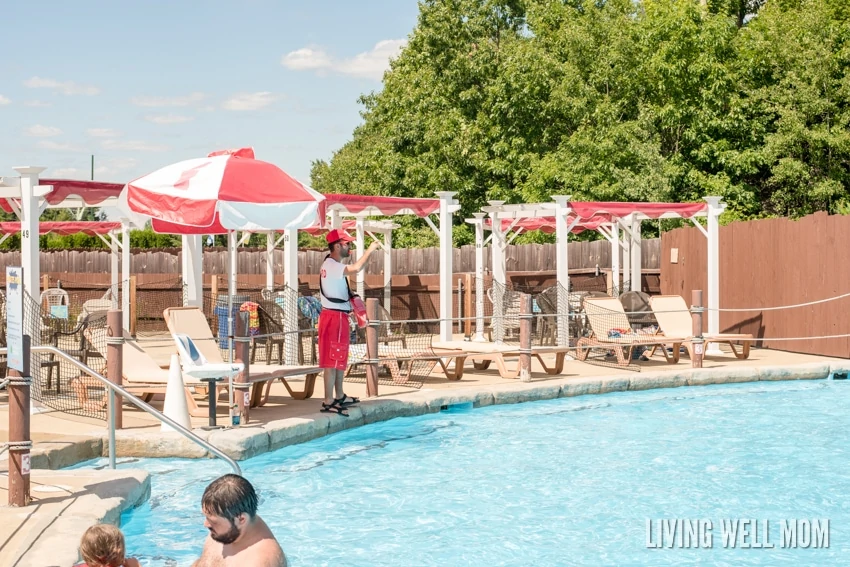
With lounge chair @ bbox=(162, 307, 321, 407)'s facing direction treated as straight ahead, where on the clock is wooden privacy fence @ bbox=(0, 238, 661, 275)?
The wooden privacy fence is roughly at 8 o'clock from the lounge chair.

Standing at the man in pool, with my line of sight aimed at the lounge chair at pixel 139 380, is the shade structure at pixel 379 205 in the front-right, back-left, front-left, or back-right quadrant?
front-right

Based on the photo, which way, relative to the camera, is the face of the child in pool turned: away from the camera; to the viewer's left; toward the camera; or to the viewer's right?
away from the camera

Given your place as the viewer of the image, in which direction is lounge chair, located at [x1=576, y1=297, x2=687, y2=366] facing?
facing the viewer and to the right of the viewer

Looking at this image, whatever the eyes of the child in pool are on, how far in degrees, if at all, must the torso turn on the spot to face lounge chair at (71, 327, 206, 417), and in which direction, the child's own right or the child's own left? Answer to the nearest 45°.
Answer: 0° — they already face it

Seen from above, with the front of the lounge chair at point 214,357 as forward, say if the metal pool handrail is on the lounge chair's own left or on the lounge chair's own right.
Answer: on the lounge chair's own right

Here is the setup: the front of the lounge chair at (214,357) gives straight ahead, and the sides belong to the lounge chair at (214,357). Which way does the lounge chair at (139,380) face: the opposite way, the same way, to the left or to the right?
the same way

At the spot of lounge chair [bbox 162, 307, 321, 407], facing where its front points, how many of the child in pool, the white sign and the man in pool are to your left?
0

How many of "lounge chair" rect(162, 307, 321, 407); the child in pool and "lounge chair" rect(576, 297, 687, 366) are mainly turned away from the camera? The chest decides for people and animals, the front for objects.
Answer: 1

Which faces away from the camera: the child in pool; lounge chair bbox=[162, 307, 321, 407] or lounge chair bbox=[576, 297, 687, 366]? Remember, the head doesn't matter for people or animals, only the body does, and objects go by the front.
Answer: the child in pool

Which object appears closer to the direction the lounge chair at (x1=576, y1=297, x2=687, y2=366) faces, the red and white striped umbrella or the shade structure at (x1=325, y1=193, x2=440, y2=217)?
the red and white striped umbrella

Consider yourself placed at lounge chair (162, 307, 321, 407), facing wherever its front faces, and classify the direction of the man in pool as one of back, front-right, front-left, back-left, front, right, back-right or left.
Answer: front-right

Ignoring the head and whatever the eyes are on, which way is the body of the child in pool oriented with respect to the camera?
away from the camera
